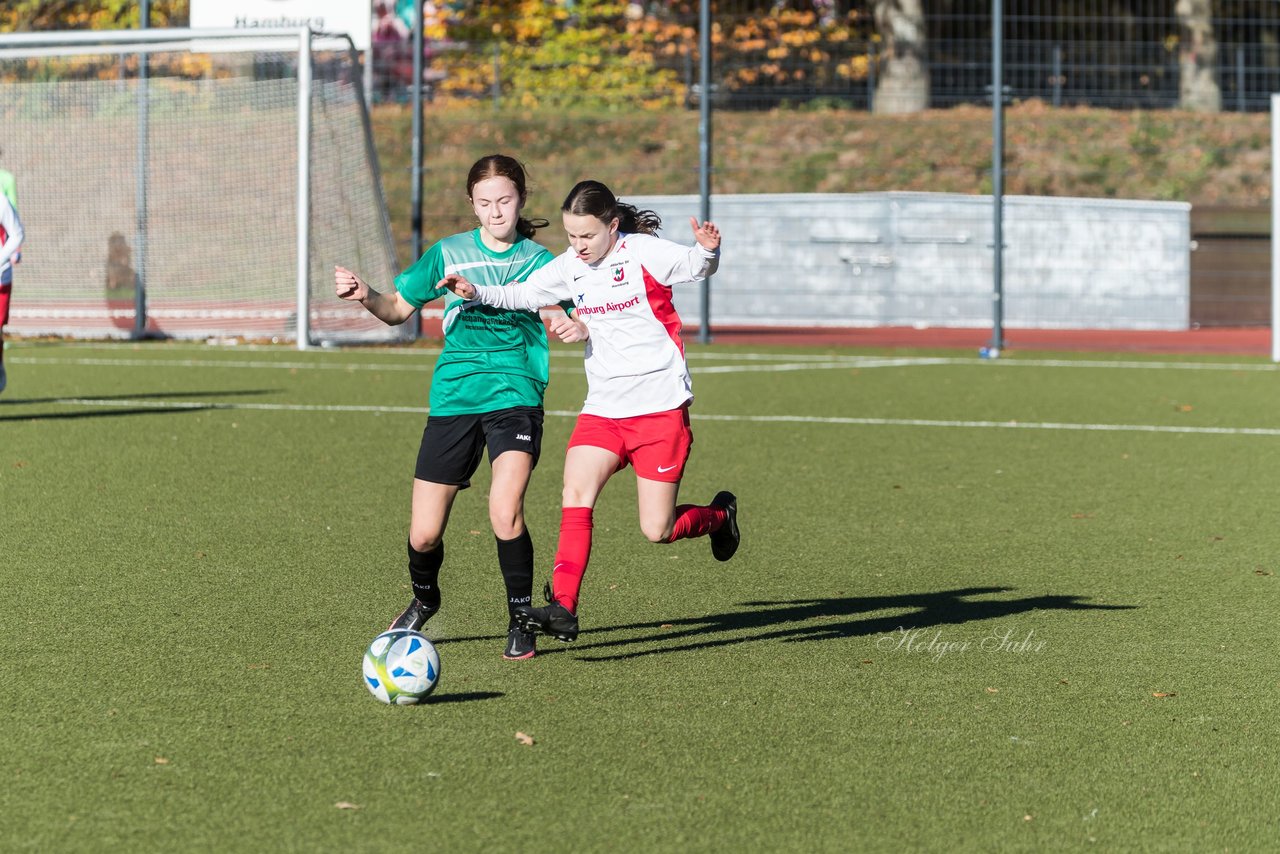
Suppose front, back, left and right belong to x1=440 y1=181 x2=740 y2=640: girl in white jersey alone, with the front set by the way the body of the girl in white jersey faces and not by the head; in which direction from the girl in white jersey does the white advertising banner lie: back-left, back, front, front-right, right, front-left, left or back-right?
back-right

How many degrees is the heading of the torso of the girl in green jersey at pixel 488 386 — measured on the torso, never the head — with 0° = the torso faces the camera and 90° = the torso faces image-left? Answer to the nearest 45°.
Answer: approximately 0°

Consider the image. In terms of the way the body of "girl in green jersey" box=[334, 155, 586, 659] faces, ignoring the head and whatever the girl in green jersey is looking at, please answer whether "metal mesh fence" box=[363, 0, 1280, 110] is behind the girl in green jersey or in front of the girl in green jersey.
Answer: behind

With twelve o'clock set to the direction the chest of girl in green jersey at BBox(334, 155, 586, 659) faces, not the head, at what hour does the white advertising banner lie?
The white advertising banner is roughly at 6 o'clock from the girl in green jersey.

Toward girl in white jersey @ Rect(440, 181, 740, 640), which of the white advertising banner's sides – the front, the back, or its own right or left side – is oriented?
front

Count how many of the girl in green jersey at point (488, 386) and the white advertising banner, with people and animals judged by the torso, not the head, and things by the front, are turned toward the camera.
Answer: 2

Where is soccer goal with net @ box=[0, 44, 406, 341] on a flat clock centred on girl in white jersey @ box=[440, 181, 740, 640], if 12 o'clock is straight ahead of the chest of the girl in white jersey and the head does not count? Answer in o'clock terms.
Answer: The soccer goal with net is roughly at 4 o'clock from the girl in white jersey.
